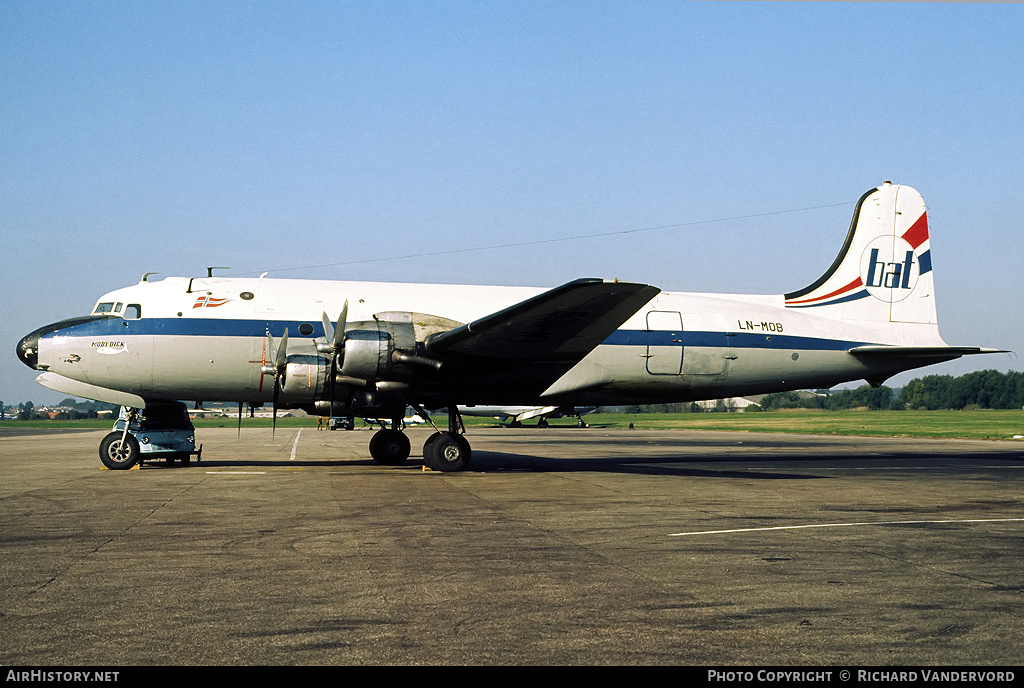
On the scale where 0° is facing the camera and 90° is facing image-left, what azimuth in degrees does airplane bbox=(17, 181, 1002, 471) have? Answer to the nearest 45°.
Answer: approximately 90°
